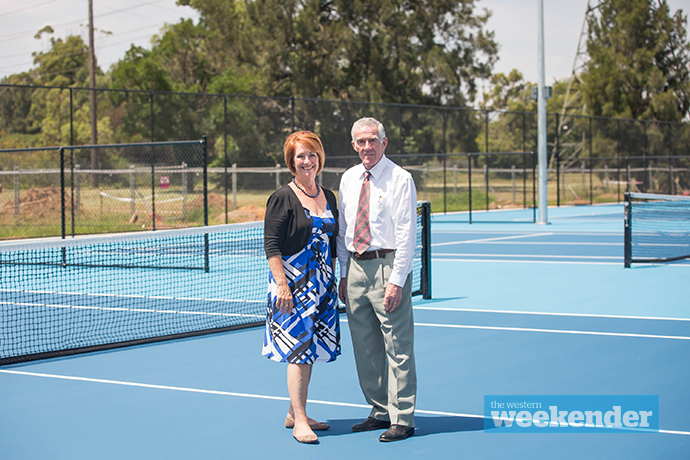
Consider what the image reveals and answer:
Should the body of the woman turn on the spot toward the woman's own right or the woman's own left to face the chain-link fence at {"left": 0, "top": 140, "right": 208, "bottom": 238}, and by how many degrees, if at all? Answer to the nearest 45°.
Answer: approximately 135° to the woman's own left

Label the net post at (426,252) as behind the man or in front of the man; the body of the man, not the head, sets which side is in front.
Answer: behind

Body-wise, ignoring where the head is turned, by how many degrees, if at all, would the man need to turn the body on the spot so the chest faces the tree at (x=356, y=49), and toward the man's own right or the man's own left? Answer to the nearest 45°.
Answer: approximately 135° to the man's own right

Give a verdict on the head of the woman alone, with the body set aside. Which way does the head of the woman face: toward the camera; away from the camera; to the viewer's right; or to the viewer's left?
toward the camera

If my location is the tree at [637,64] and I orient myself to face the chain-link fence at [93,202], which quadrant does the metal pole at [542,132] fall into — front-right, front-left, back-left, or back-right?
front-left

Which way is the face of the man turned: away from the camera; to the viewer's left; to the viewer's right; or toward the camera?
toward the camera

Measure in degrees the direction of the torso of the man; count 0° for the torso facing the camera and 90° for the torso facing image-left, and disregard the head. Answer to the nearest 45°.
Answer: approximately 45°

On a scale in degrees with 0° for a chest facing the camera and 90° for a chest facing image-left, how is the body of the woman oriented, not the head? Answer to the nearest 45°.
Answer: approximately 315°

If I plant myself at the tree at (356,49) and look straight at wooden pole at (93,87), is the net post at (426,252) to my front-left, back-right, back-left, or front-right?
front-left

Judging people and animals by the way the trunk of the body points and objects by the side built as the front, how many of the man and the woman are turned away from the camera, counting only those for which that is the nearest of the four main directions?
0
